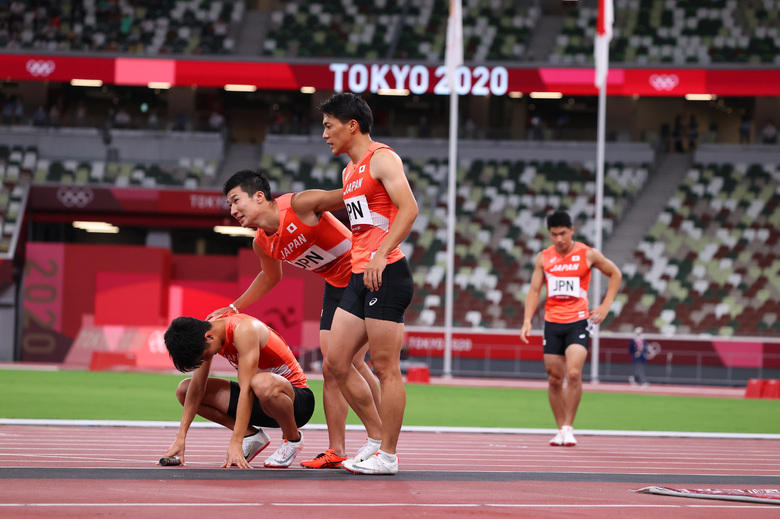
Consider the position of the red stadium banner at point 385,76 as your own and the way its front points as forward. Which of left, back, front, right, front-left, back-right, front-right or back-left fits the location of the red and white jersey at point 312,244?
front

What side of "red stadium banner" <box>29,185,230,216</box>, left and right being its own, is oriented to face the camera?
front

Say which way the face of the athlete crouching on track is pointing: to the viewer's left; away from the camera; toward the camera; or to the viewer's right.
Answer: to the viewer's left

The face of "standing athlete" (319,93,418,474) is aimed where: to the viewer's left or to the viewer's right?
to the viewer's left

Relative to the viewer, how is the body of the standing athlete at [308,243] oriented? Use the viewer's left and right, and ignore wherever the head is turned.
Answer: facing the viewer and to the left of the viewer

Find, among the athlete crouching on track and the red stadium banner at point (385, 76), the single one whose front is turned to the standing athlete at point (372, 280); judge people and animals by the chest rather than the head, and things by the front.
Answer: the red stadium banner

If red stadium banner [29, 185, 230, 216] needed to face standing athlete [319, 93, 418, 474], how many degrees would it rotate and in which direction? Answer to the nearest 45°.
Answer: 0° — it already faces them

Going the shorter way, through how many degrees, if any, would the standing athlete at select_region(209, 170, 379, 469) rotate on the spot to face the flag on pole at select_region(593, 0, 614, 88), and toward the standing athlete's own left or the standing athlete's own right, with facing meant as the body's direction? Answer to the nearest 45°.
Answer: approximately 180°

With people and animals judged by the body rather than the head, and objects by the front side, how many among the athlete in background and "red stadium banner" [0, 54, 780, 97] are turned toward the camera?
2

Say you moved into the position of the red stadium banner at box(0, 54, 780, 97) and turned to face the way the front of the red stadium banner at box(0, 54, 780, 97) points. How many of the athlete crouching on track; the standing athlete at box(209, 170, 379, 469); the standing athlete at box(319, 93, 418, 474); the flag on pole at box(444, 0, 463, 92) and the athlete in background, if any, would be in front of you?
5

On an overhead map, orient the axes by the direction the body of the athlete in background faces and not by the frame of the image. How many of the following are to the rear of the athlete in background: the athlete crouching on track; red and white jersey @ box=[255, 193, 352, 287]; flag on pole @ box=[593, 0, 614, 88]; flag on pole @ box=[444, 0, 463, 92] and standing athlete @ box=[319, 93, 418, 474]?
2

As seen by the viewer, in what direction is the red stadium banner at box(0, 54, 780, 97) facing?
toward the camera

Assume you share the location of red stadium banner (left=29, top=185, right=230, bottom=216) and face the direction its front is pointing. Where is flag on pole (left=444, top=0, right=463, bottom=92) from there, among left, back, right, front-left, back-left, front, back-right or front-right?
front-left
